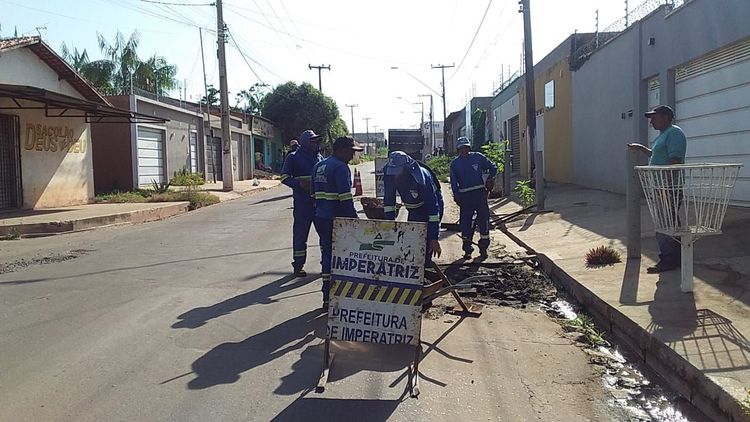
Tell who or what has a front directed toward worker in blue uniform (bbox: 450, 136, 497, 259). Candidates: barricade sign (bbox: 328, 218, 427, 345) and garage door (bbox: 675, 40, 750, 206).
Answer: the garage door

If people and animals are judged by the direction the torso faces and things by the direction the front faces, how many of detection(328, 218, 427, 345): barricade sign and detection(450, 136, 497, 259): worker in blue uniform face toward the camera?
2

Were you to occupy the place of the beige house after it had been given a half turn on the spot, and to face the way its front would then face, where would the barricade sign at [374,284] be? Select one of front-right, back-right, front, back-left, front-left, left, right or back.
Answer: back-left

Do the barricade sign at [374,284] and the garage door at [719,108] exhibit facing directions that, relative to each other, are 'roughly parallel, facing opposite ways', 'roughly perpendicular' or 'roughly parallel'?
roughly perpendicular

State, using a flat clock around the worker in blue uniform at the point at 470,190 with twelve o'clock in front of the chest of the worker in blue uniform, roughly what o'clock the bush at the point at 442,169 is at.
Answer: The bush is roughly at 6 o'clock from the worker in blue uniform.

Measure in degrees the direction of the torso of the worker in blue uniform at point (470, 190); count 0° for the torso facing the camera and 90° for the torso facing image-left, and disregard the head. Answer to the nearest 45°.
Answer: approximately 0°

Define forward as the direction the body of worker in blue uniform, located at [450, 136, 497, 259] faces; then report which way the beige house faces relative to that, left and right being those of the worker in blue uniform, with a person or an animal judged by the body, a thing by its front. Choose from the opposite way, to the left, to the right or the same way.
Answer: to the left

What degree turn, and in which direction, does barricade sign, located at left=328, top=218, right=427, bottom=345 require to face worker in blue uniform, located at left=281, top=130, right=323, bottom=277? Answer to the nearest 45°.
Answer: approximately 180°

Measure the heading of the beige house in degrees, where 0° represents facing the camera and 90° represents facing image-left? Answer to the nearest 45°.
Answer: approximately 315°

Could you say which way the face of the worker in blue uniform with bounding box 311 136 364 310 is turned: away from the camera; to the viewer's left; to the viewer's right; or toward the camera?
to the viewer's right

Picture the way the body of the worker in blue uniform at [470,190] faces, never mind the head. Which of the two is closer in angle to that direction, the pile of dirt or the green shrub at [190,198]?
the pile of dirt

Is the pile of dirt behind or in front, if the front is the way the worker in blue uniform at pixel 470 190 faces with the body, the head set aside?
in front

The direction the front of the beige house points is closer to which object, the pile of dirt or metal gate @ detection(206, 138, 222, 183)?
the pile of dirt
